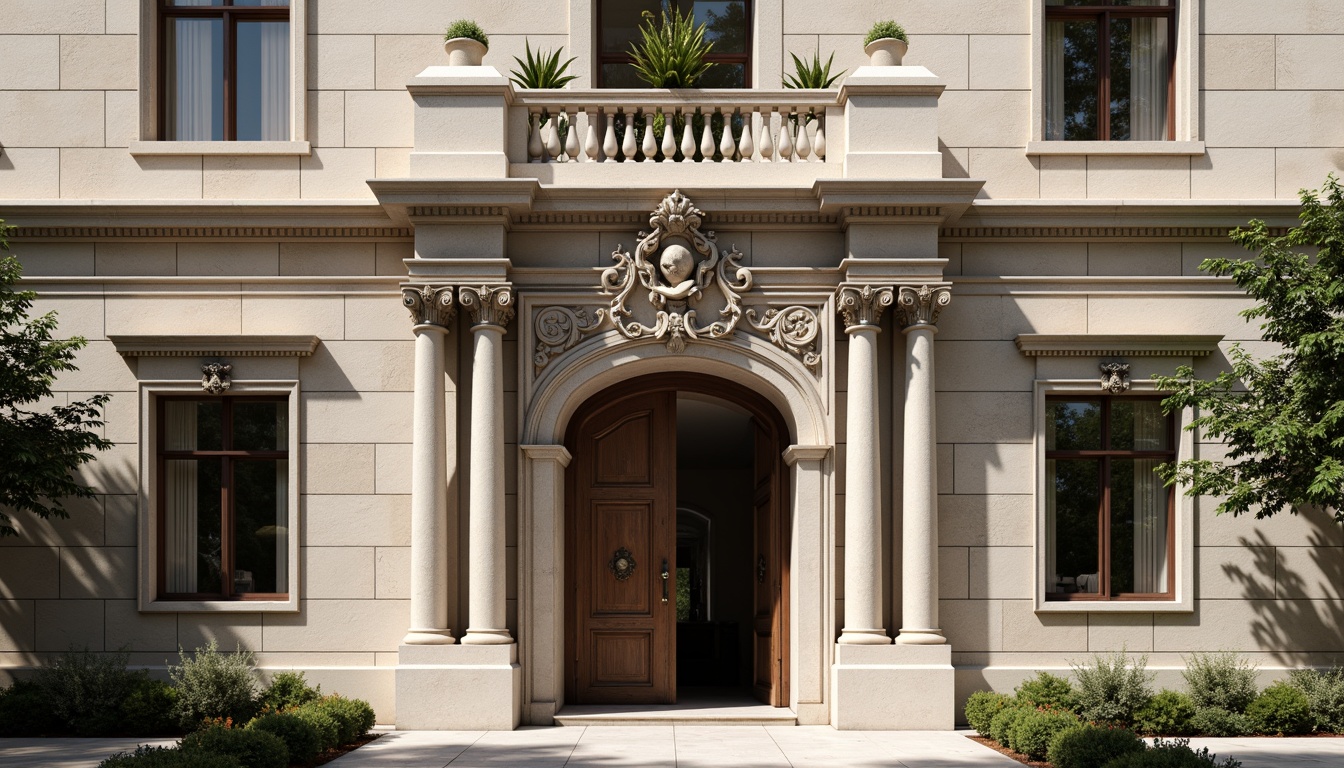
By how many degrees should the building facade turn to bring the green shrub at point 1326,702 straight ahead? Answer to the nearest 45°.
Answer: approximately 90° to its left

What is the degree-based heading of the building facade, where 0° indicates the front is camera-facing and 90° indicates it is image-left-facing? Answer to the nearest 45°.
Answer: approximately 0°
